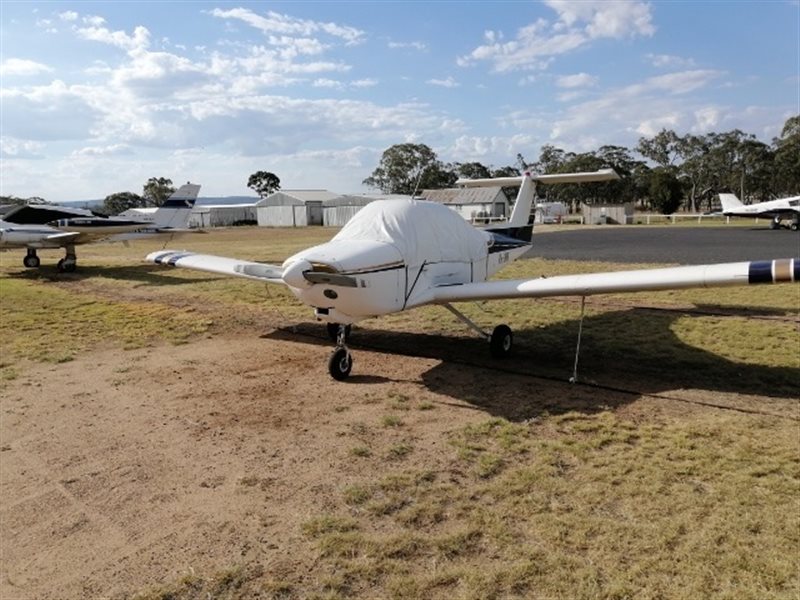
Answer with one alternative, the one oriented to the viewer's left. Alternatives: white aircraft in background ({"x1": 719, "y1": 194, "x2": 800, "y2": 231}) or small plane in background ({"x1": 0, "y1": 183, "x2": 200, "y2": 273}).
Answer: the small plane in background

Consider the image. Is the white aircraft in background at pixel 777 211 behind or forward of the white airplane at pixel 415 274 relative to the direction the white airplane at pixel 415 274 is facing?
behind

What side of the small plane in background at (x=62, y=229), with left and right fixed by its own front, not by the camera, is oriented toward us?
left

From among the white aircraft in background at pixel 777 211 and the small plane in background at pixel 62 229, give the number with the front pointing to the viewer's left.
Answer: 1

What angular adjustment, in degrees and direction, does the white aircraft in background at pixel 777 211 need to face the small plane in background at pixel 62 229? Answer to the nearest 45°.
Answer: approximately 135° to its right

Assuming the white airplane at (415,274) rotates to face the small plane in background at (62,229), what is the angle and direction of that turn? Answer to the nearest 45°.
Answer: approximately 90° to its right

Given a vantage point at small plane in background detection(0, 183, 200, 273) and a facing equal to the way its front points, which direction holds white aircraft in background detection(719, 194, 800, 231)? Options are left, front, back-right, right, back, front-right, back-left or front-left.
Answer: back

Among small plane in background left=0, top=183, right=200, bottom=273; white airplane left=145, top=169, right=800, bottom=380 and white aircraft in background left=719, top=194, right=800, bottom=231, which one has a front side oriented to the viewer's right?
the white aircraft in background

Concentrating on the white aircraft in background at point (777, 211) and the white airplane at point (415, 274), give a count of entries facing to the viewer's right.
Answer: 1

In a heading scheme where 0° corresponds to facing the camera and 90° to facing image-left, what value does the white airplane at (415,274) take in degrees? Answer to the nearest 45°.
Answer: approximately 45°

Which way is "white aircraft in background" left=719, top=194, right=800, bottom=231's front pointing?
to the viewer's right

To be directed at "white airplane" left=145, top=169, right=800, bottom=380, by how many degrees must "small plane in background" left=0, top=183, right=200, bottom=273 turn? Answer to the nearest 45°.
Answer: approximately 90° to its left
